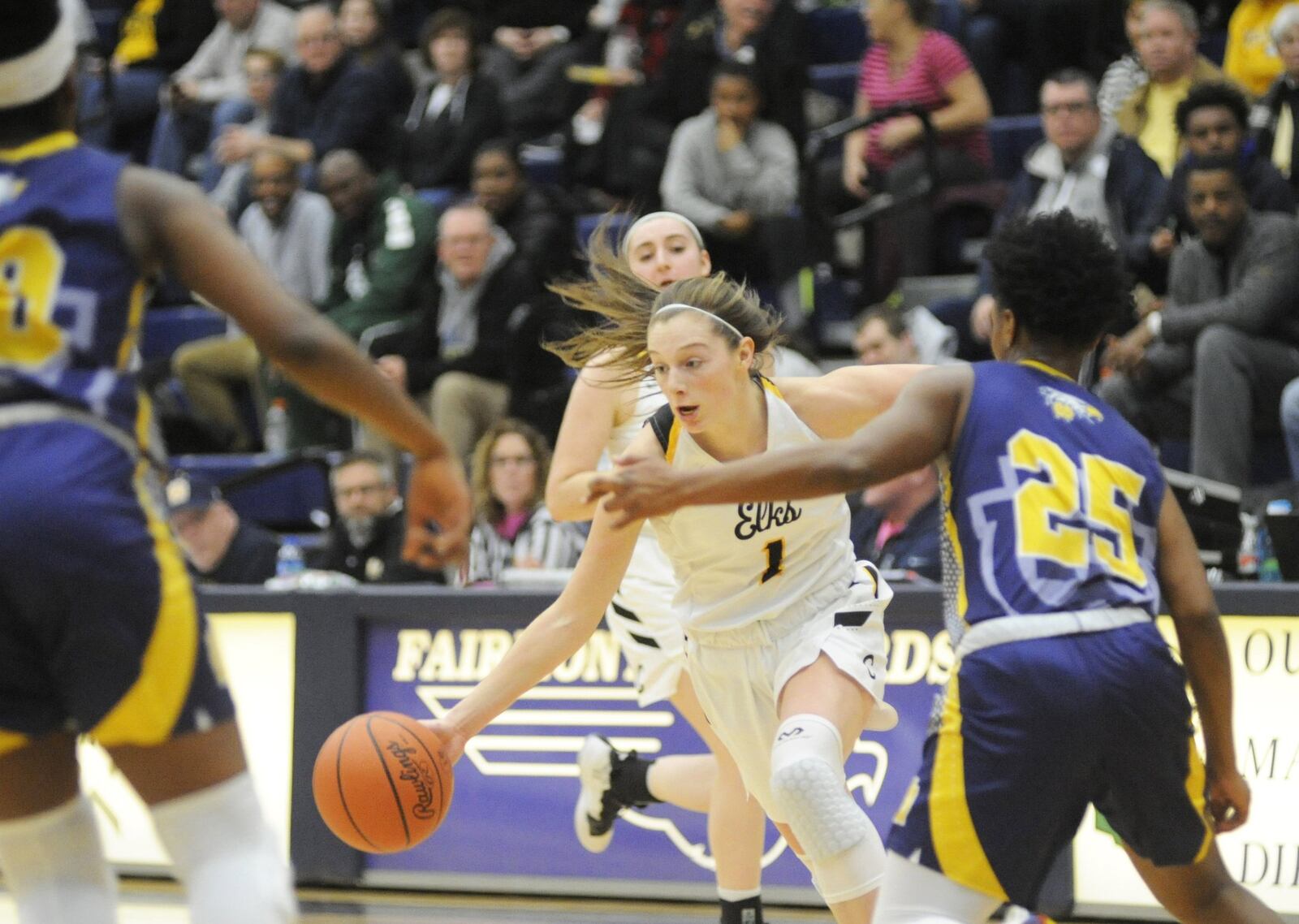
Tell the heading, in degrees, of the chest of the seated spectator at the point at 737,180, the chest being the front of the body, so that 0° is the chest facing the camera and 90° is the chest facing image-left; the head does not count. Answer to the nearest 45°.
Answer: approximately 0°

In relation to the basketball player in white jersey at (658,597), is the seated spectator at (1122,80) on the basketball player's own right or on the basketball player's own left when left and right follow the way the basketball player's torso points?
on the basketball player's own left

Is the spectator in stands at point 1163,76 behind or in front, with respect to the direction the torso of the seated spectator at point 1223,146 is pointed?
behind

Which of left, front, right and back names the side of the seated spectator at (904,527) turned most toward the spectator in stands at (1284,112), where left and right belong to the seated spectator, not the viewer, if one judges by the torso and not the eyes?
back

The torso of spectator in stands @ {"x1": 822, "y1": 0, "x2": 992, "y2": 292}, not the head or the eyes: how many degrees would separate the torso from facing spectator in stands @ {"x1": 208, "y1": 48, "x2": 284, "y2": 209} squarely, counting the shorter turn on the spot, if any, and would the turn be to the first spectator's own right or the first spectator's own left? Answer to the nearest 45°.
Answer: approximately 90° to the first spectator's own right

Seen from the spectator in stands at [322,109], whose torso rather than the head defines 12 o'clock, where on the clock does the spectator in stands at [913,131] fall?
the spectator in stands at [913,131] is roughly at 9 o'clock from the spectator in stands at [322,109].

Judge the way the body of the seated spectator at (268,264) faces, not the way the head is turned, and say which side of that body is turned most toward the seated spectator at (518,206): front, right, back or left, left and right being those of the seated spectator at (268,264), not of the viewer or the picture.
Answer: left
